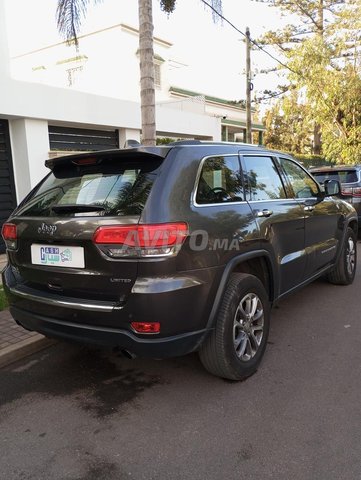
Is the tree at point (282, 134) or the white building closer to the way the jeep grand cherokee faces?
the tree

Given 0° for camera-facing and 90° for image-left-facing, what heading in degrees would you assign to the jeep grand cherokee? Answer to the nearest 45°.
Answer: approximately 225°

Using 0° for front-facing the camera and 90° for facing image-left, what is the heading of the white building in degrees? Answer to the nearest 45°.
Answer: approximately 315°

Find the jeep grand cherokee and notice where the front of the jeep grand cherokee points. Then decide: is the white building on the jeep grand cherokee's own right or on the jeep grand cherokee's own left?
on the jeep grand cherokee's own left

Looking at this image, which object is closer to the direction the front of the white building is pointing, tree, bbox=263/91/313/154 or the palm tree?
the palm tree

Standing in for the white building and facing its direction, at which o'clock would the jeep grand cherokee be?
The jeep grand cherokee is roughly at 1 o'clock from the white building.

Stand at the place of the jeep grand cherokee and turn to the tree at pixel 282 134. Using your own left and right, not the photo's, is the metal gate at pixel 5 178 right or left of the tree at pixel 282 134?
left

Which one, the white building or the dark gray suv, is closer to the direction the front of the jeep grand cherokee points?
the dark gray suv

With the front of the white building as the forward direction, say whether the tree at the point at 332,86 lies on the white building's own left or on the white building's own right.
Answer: on the white building's own left

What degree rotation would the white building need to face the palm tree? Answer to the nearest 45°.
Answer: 0° — it already faces it

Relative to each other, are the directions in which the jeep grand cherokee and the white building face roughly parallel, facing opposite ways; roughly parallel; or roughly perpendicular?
roughly perpendicular
